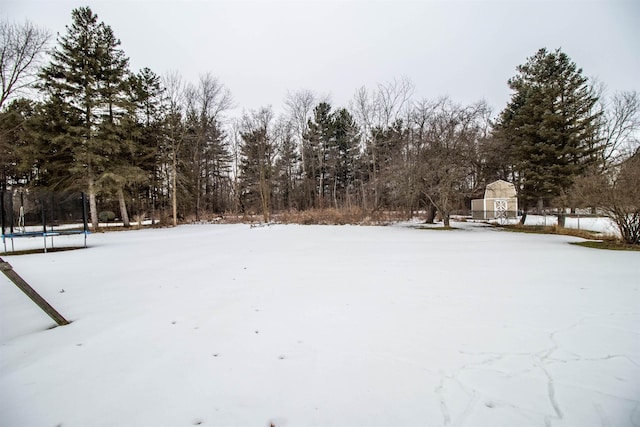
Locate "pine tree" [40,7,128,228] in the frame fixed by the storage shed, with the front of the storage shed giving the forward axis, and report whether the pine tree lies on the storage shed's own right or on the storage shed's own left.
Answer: on the storage shed's own right

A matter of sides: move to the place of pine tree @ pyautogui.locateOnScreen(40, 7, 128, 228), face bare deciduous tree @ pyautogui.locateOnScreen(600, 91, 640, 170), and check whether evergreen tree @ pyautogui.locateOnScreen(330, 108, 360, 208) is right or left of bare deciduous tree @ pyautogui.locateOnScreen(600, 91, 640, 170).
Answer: left

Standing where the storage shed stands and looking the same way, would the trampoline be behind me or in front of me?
in front

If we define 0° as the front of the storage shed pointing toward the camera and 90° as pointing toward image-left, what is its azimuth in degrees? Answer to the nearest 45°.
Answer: approximately 0°

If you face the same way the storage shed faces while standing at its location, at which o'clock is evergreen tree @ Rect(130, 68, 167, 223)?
The evergreen tree is roughly at 2 o'clock from the storage shed.
